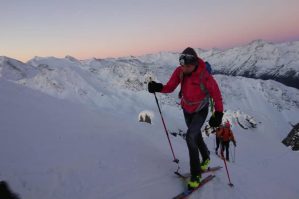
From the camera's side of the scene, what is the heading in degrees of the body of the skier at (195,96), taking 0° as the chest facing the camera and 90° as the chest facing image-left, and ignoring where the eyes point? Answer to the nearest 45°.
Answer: approximately 45°

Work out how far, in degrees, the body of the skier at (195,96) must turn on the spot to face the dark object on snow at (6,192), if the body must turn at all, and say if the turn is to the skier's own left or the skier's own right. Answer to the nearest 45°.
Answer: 0° — they already face it
